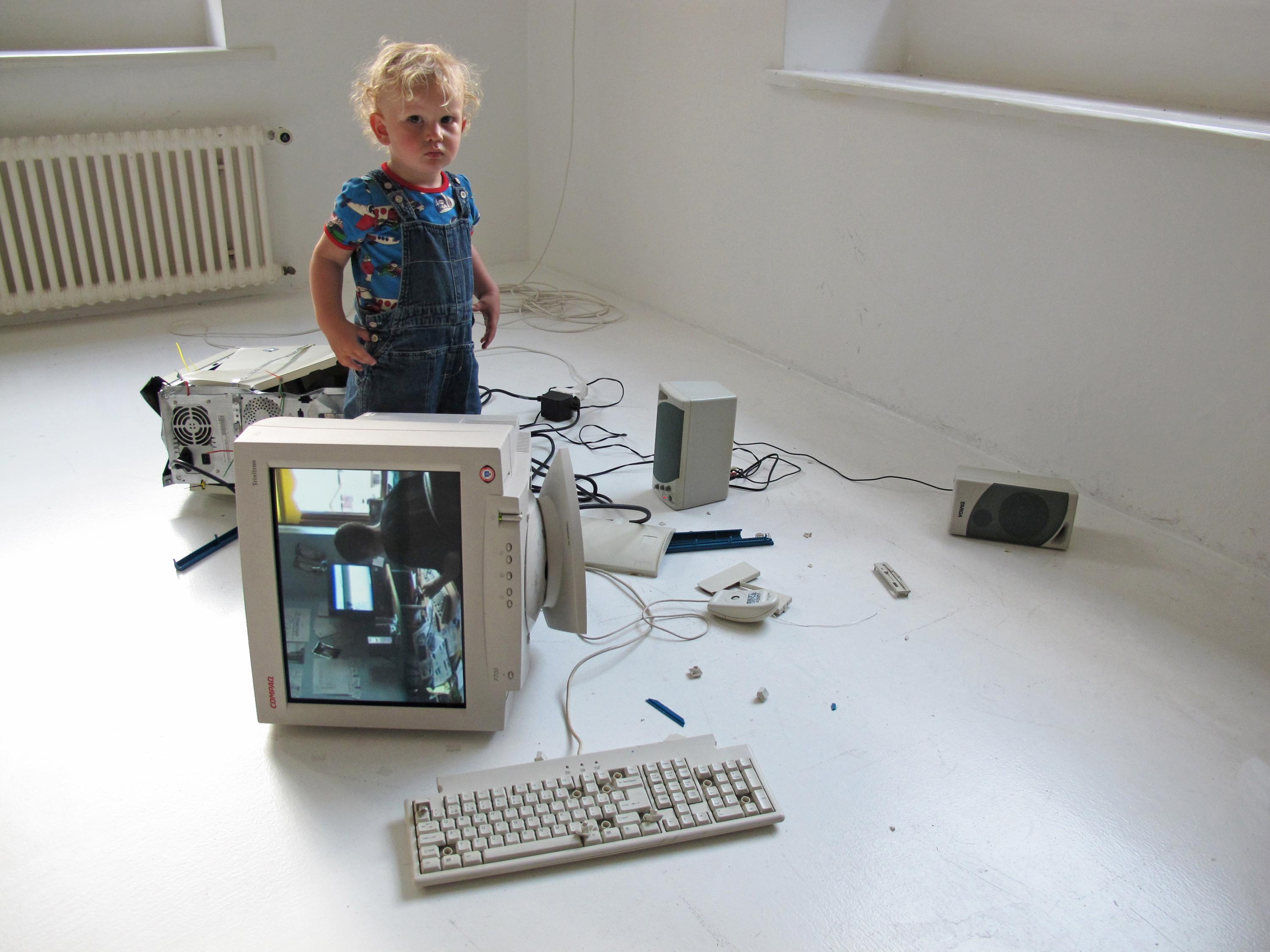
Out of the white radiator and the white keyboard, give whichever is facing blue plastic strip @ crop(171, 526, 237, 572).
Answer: the white radiator

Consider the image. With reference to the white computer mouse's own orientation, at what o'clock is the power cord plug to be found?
The power cord plug is roughly at 2 o'clock from the white computer mouse.

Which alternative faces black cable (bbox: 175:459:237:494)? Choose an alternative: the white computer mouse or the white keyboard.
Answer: the white computer mouse

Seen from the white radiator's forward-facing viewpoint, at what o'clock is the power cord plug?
The power cord plug is roughly at 11 o'clock from the white radiator.

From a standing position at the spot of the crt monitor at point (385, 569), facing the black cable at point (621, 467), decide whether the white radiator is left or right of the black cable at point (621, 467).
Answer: left

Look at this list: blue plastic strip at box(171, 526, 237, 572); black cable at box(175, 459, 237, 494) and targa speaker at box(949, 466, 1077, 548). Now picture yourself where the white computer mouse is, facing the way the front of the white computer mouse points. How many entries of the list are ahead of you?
2

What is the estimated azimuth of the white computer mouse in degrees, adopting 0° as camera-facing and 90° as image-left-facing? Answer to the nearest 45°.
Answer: approximately 90°

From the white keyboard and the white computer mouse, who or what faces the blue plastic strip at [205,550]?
the white computer mouse

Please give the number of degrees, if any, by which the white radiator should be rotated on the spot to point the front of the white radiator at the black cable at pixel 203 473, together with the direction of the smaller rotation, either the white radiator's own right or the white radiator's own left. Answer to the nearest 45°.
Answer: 0° — it already faces it

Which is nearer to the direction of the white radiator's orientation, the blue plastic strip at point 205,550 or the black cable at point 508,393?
the blue plastic strip

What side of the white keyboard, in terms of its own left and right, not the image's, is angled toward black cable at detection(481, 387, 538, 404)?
back
